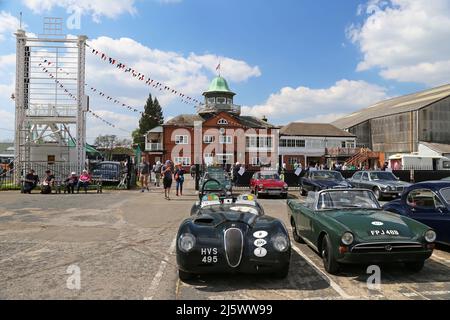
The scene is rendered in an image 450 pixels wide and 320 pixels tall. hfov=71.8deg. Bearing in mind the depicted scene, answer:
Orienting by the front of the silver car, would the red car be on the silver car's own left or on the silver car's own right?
on the silver car's own right

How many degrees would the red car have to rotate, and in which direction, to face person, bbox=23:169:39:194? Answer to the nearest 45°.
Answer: approximately 135° to its right

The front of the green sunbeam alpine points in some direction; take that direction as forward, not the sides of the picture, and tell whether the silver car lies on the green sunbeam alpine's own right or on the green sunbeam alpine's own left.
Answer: on the green sunbeam alpine's own left

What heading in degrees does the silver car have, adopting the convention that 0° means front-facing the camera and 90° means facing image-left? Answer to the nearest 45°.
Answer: approximately 315°

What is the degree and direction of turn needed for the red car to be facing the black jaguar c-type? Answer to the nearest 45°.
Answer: approximately 45° to its right

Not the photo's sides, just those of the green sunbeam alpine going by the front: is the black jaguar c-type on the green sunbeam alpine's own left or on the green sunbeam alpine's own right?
on the green sunbeam alpine's own right

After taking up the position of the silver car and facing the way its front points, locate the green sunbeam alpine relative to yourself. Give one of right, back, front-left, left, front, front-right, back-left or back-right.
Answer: front-right

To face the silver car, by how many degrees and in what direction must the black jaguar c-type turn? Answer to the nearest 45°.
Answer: approximately 135° to its left

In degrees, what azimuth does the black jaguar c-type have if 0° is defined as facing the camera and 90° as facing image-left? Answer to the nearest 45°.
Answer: approximately 0°
